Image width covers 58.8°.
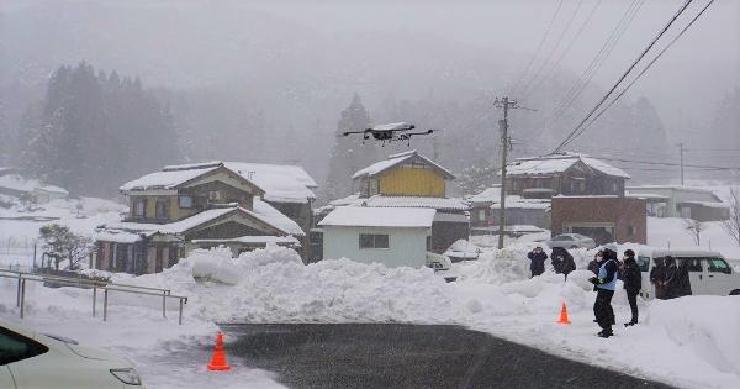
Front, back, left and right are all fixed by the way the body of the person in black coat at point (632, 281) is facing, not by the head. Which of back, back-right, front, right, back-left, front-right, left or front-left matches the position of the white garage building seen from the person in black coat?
front-right

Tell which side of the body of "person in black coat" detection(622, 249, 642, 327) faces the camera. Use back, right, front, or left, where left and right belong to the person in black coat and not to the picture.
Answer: left

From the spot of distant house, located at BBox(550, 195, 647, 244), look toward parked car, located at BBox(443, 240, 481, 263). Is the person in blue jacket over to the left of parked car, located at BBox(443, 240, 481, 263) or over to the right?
left

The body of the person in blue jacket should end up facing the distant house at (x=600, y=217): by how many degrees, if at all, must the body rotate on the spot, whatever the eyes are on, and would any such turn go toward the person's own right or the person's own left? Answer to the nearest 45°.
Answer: approximately 90° to the person's own right

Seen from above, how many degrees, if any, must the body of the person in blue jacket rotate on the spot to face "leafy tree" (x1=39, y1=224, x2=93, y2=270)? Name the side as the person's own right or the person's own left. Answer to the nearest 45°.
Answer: approximately 45° to the person's own right

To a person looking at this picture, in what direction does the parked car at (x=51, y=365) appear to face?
facing to the right of the viewer

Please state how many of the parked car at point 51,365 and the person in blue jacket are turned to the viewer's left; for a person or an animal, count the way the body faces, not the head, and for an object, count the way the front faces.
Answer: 1

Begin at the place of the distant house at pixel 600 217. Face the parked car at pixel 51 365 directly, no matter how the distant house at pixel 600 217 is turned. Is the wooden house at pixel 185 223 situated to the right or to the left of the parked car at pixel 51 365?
right

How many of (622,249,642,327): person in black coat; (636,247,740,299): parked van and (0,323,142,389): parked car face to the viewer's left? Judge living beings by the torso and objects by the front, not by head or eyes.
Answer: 1

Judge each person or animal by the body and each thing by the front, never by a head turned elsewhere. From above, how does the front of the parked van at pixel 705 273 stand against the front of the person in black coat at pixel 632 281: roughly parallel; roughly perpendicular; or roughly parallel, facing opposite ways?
roughly parallel, facing opposite ways

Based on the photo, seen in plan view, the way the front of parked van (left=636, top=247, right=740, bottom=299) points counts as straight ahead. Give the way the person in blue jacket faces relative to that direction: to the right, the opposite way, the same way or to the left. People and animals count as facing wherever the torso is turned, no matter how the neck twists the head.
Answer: the opposite way

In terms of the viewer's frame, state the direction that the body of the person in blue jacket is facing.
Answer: to the viewer's left
